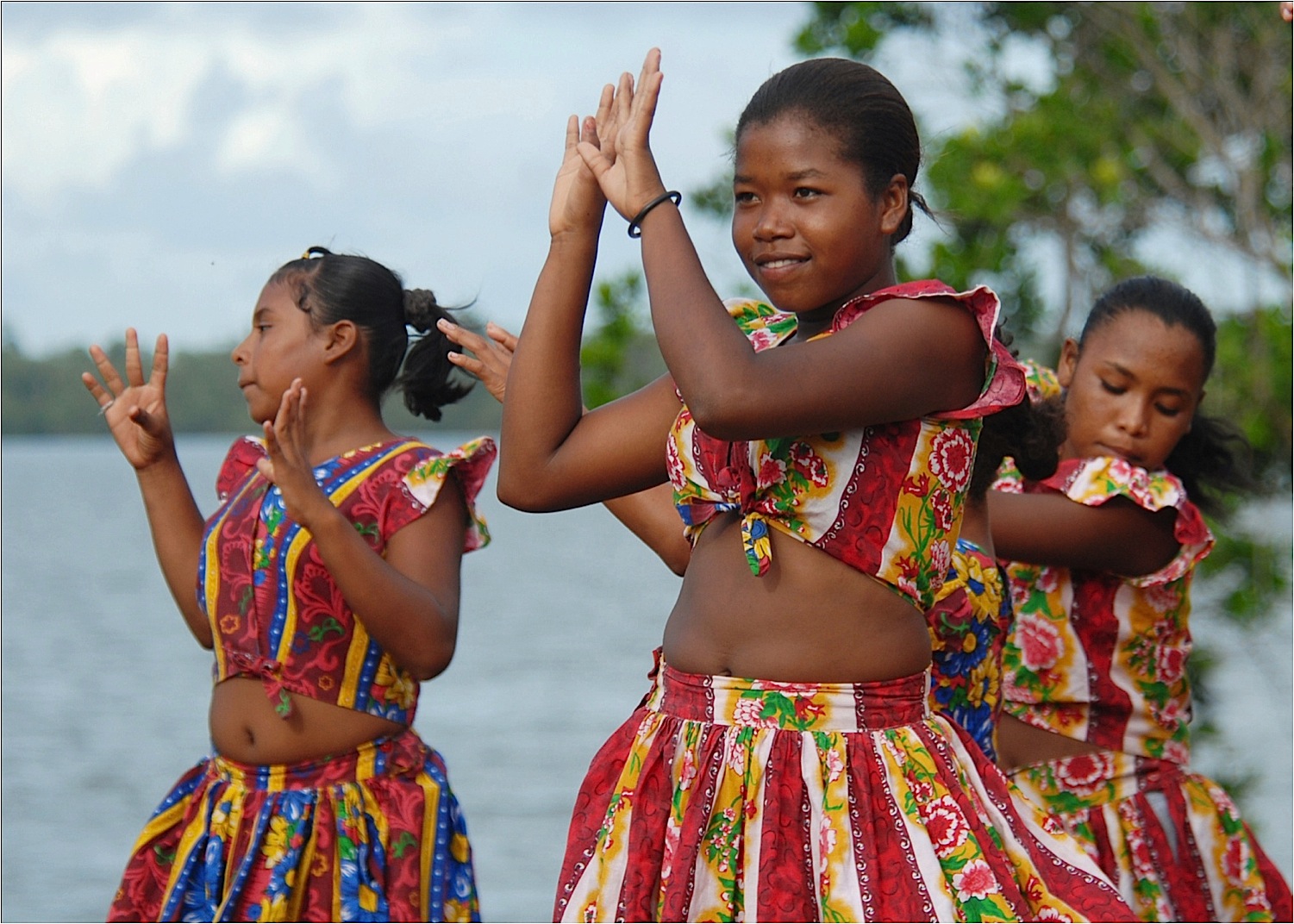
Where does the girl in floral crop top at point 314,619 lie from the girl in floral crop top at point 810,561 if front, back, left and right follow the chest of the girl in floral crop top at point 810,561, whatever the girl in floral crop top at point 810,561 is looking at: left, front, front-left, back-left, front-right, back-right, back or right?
right

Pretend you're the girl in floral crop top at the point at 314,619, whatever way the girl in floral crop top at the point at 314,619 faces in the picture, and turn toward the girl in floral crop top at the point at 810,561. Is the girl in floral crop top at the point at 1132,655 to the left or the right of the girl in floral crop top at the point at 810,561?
left

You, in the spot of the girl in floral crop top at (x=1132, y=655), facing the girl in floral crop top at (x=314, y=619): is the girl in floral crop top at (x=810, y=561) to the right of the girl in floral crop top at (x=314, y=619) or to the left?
left

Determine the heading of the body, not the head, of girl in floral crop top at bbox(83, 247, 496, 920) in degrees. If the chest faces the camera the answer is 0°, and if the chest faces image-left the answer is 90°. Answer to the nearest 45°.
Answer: approximately 45°

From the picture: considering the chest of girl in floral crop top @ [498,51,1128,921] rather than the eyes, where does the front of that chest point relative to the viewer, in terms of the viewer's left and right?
facing the viewer and to the left of the viewer

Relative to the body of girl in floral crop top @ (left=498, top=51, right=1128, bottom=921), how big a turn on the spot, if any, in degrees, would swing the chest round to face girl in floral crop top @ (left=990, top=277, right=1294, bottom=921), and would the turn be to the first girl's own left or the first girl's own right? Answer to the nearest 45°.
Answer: approximately 180°

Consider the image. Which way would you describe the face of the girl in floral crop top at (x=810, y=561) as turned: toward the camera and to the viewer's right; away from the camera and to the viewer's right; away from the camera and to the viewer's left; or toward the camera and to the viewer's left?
toward the camera and to the viewer's left

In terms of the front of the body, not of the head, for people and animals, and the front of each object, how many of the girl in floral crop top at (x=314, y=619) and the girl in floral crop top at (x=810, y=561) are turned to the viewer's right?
0

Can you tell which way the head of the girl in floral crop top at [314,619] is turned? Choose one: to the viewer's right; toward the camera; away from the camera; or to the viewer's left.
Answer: to the viewer's left
